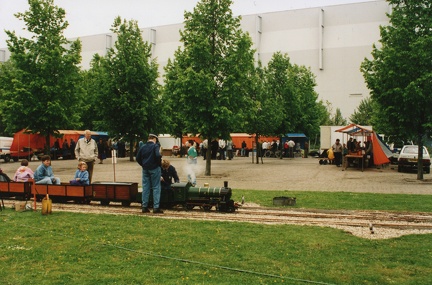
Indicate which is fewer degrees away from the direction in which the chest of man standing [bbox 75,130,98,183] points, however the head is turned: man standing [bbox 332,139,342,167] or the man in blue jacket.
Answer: the man in blue jacket

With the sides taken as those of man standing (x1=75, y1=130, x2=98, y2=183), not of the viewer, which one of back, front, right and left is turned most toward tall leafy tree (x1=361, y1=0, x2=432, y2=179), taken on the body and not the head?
left

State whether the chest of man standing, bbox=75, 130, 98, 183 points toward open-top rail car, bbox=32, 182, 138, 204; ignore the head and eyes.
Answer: yes

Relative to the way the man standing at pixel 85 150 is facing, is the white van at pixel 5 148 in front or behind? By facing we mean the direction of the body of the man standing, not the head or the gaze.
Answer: behind

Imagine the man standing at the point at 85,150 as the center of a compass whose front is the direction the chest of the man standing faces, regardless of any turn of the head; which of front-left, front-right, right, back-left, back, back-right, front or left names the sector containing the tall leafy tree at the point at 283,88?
back-left

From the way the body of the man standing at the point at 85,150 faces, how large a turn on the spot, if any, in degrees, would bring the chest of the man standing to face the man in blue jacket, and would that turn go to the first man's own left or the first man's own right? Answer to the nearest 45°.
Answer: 0° — they already face them

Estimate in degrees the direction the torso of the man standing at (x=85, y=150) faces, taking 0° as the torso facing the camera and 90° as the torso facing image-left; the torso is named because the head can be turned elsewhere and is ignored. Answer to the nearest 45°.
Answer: approximately 0°

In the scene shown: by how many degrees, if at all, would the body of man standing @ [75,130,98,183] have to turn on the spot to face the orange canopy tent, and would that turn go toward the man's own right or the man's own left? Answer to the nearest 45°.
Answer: approximately 135° to the man's own left

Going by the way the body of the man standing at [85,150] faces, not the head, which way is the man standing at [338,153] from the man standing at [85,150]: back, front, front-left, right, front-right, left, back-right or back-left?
back-left
